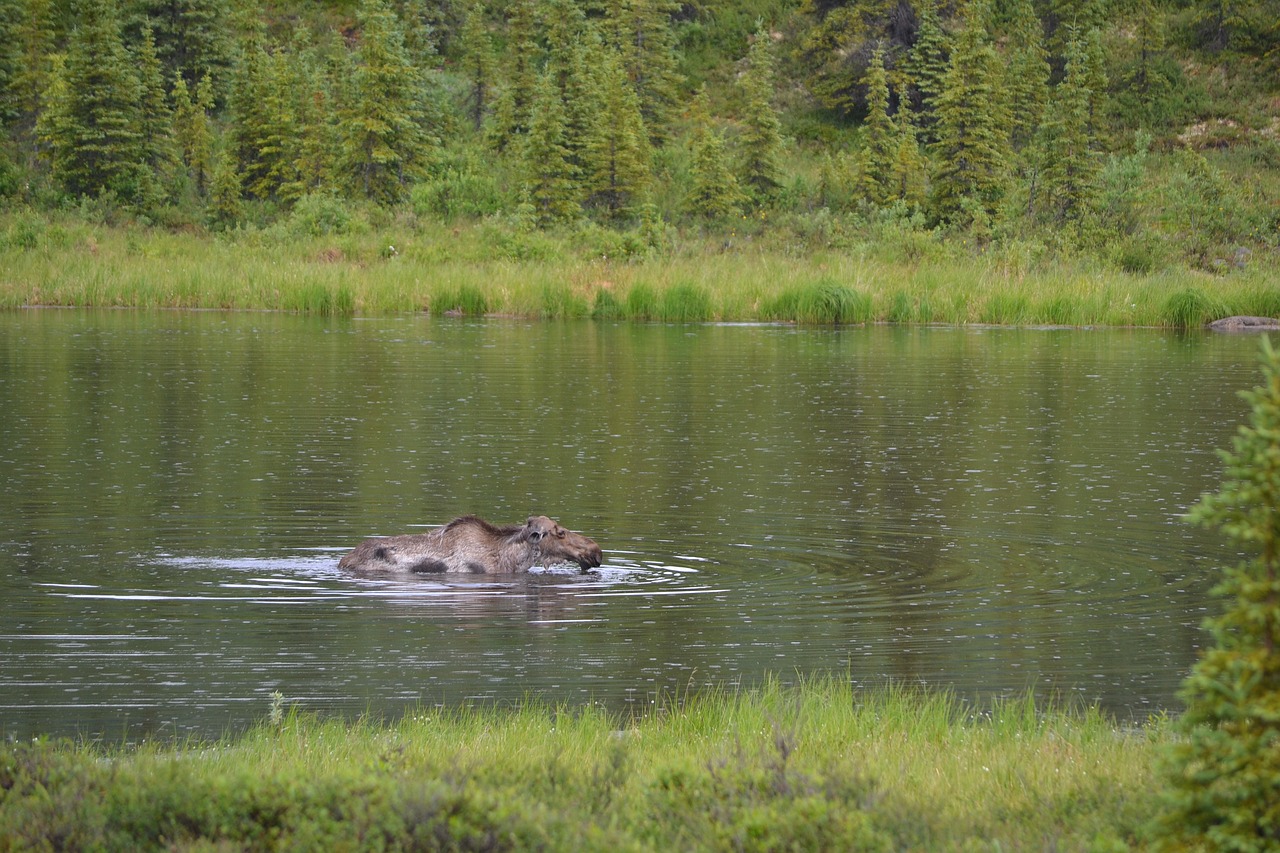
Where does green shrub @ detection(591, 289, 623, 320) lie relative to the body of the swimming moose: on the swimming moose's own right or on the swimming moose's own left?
on the swimming moose's own left

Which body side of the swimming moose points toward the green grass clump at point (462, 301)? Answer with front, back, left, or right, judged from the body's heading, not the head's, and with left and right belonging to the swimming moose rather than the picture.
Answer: left

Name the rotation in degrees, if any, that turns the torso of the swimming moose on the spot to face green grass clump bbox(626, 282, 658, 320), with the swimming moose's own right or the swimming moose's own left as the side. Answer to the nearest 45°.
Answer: approximately 90° to the swimming moose's own left

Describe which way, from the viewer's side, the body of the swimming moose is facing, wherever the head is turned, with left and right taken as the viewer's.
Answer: facing to the right of the viewer

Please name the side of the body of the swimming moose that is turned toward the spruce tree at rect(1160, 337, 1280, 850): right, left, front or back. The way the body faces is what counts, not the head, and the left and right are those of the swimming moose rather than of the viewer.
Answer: right

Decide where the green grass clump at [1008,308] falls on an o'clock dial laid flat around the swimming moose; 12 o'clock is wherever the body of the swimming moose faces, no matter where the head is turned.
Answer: The green grass clump is roughly at 10 o'clock from the swimming moose.

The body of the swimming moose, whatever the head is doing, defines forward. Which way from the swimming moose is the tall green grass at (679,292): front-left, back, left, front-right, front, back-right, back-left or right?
left

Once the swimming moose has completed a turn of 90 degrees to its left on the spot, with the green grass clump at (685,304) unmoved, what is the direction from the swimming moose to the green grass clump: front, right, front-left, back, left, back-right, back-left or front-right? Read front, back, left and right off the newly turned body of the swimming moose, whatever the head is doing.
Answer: front

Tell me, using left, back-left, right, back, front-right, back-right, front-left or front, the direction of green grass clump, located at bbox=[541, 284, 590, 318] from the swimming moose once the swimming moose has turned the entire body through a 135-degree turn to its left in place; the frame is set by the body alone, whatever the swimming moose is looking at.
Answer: front-right

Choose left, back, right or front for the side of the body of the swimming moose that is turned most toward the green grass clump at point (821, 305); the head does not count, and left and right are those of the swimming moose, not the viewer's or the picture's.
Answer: left

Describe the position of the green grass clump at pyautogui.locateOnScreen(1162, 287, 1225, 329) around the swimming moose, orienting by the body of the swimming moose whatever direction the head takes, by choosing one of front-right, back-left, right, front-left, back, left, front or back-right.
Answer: front-left
